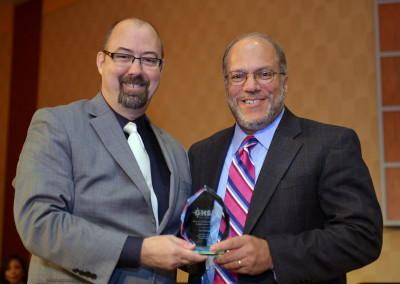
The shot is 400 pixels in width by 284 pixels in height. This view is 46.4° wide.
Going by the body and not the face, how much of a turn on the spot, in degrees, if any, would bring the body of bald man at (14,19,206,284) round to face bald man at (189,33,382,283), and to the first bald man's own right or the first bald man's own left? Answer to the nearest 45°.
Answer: approximately 45° to the first bald man's own left

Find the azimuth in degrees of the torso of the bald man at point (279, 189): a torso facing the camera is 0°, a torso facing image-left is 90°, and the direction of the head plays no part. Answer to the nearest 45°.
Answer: approximately 45°

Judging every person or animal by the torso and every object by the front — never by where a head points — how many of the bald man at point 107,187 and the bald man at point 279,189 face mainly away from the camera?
0

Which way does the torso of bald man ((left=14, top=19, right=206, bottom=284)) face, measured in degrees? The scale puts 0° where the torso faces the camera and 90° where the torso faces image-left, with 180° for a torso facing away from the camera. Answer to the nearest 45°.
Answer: approximately 315°

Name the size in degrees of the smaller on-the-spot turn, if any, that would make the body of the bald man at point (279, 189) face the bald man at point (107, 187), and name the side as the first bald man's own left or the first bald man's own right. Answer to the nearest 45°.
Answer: approximately 45° to the first bald man's own right

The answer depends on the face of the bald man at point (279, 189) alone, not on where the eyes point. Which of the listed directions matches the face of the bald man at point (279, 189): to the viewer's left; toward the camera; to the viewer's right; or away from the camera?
toward the camera
